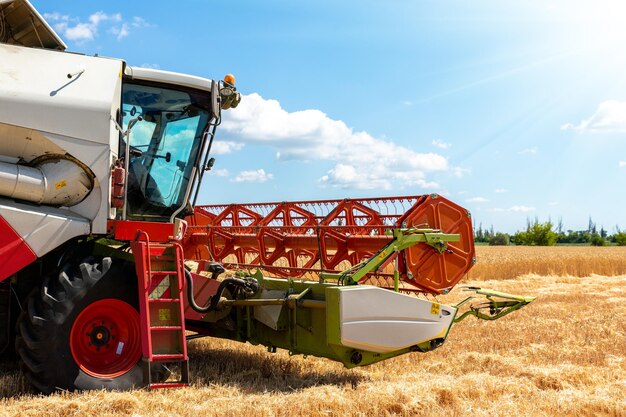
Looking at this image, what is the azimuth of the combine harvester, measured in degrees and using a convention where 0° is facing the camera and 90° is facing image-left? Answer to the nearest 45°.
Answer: approximately 225°
